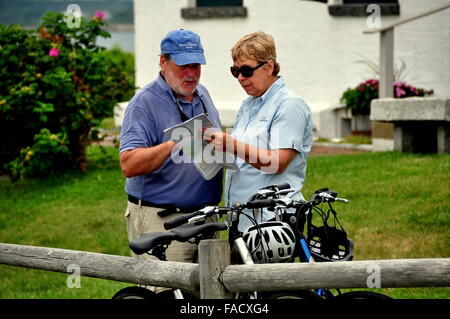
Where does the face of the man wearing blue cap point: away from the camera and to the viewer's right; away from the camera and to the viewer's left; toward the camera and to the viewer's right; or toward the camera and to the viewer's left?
toward the camera and to the viewer's right

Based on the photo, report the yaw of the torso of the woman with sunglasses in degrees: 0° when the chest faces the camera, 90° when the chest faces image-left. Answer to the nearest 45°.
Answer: approximately 45°

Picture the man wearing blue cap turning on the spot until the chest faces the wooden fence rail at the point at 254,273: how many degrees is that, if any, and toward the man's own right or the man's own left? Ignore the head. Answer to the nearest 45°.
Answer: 0° — they already face it

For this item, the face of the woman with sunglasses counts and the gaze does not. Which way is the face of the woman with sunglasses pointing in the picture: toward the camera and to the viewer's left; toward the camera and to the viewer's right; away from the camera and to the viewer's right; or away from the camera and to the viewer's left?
toward the camera and to the viewer's left

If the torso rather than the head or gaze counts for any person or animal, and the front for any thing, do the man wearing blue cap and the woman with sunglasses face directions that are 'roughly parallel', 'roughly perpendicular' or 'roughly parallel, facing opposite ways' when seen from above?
roughly perpendicular

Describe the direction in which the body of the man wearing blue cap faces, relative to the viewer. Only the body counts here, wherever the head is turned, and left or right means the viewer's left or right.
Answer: facing the viewer and to the right of the viewer

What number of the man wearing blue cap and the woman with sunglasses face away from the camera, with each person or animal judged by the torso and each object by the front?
0

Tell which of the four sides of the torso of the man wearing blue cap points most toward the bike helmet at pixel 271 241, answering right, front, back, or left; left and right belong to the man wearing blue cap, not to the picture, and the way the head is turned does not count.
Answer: front

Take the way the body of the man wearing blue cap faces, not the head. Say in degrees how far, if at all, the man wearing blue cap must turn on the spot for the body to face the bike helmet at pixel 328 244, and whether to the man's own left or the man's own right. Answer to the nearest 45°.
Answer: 0° — they already face it

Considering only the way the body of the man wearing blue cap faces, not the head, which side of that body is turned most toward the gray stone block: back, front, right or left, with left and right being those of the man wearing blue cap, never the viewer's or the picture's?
left

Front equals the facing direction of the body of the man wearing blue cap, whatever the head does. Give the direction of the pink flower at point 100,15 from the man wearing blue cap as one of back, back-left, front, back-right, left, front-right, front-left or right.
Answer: back-left

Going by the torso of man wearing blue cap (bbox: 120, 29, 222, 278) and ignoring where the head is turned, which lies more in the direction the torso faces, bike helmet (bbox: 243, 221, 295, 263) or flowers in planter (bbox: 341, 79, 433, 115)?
the bike helmet
